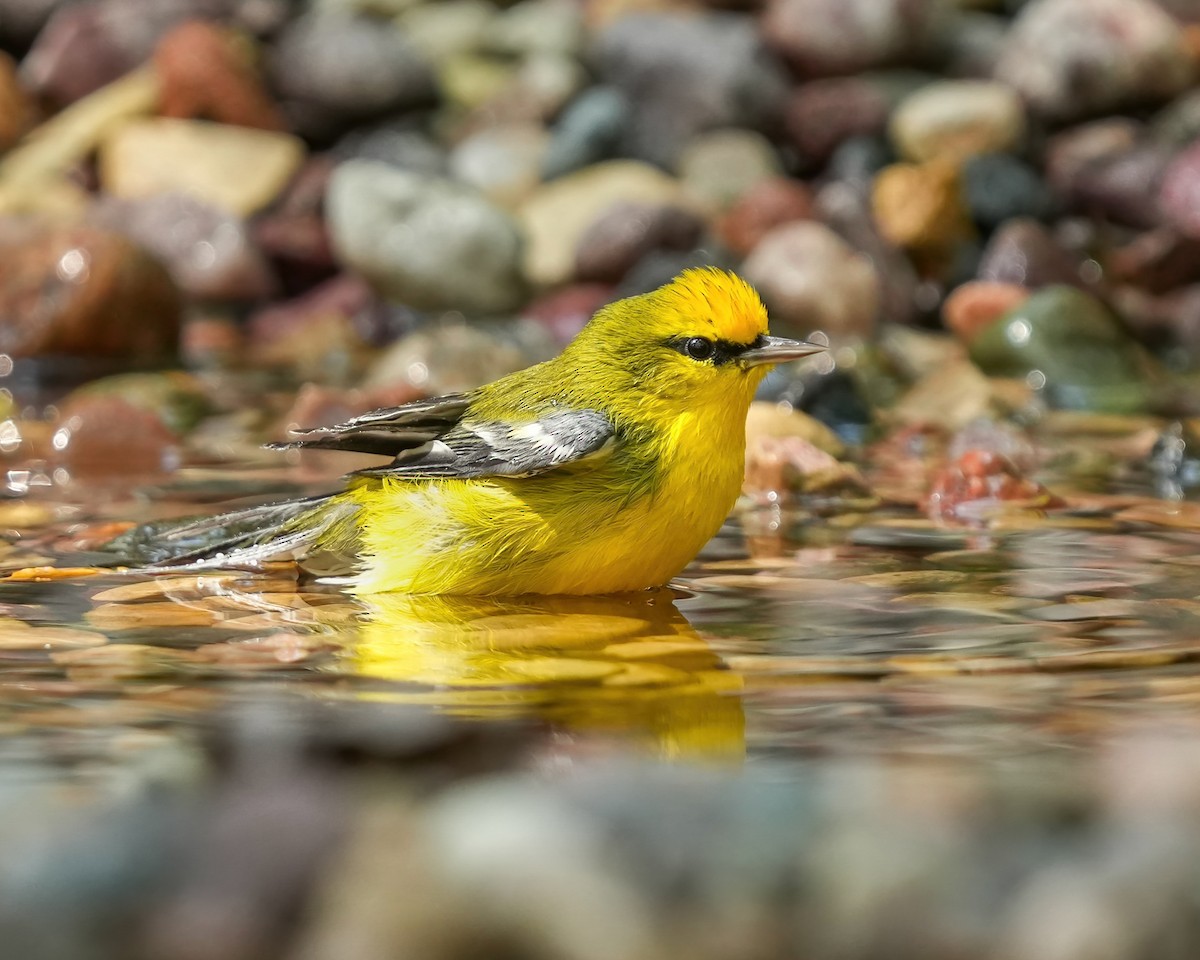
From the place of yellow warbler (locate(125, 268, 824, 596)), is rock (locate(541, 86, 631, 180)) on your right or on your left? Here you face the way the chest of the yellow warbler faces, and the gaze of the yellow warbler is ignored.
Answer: on your left

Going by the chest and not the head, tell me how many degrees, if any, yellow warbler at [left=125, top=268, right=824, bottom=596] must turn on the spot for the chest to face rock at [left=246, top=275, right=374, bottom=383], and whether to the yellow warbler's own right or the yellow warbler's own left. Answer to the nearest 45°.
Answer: approximately 90° to the yellow warbler's own left

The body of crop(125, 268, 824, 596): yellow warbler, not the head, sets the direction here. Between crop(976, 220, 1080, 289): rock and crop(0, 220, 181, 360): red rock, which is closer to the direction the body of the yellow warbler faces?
the rock

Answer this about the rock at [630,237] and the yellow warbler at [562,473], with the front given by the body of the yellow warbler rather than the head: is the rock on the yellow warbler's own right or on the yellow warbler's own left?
on the yellow warbler's own left

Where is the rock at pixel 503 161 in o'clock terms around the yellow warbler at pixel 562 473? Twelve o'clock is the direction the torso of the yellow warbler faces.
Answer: The rock is roughly at 9 o'clock from the yellow warbler.

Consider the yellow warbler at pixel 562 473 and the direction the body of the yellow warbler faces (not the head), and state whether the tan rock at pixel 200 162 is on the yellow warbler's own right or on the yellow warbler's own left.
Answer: on the yellow warbler's own left

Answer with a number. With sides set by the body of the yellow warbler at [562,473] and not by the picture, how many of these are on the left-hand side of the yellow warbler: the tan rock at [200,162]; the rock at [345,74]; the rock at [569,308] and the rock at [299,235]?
4

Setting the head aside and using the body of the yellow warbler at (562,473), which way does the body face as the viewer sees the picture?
to the viewer's right

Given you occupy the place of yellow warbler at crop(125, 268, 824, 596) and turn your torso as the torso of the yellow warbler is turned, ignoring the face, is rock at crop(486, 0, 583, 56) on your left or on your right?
on your left

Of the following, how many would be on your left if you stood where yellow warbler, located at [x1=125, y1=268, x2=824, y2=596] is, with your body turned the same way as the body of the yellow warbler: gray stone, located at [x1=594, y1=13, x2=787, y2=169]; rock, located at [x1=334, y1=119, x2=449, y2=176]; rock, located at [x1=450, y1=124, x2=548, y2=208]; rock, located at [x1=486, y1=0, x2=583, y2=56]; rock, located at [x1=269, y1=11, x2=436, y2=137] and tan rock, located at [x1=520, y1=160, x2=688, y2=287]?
6

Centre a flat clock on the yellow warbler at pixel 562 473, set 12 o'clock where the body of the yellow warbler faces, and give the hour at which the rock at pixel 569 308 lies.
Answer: The rock is roughly at 9 o'clock from the yellow warbler.

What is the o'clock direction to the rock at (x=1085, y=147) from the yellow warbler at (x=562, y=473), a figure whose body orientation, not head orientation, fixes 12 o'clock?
The rock is roughly at 10 o'clock from the yellow warbler.

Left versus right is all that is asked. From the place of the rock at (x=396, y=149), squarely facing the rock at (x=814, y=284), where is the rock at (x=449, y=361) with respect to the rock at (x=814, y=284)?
right

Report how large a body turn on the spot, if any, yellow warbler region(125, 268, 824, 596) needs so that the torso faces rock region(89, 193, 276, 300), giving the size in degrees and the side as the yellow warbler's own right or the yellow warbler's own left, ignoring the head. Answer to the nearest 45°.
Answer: approximately 90° to the yellow warbler's own left
